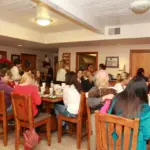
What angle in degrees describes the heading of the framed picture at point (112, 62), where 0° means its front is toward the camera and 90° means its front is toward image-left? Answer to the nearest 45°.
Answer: approximately 0°

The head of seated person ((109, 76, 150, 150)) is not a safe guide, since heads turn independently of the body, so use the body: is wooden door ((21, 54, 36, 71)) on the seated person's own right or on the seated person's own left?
on the seated person's own left

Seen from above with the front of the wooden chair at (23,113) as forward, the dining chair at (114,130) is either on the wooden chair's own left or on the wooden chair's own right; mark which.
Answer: on the wooden chair's own right

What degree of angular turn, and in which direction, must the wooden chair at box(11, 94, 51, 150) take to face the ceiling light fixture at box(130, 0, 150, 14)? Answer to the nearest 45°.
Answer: approximately 45° to its right
